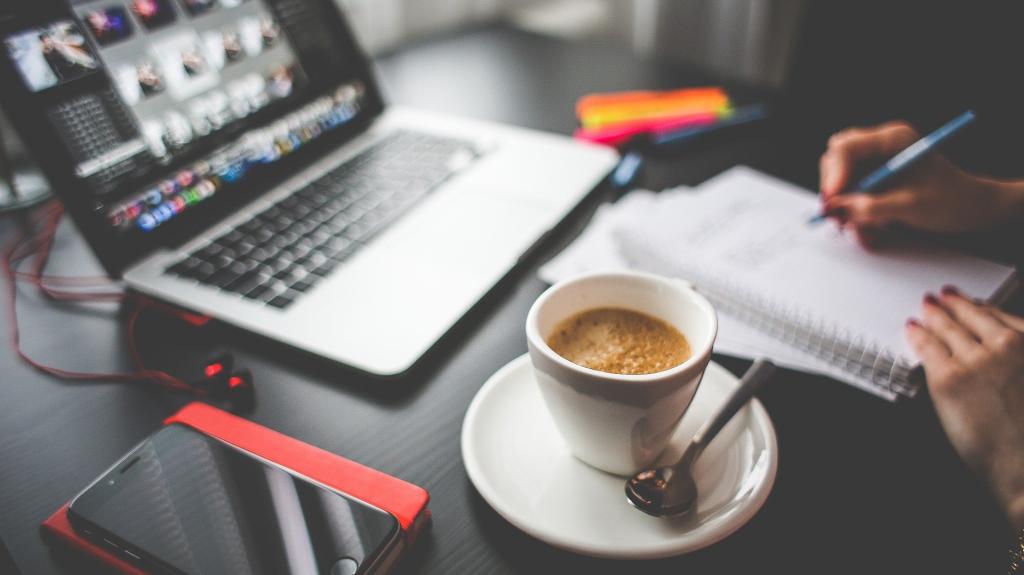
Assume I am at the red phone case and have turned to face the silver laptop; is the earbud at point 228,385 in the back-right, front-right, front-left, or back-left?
front-left

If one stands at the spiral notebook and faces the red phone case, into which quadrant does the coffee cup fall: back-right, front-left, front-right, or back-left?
front-left

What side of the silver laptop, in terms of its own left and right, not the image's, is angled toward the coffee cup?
front

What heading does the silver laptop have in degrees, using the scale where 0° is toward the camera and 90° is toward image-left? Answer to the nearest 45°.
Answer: approximately 315°

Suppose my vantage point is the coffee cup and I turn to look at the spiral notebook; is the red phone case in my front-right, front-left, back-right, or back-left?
back-left

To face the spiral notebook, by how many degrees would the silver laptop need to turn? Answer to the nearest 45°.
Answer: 0° — it already faces it

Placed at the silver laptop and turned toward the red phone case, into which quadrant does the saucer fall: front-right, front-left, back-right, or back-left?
front-left

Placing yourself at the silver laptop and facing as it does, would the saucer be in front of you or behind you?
in front
